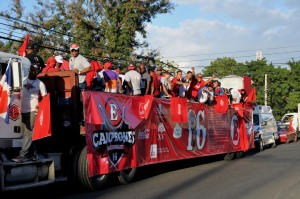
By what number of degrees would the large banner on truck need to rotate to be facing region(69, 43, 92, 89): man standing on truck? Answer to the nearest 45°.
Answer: approximately 90° to its right

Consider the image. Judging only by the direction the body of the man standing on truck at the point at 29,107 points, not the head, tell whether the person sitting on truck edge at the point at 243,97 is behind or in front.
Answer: behind

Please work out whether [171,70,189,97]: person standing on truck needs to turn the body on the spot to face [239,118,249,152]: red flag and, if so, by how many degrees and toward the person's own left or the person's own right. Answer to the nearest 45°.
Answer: approximately 90° to the person's own left

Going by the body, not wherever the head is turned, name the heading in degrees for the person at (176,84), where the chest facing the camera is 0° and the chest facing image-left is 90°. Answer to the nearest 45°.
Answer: approximately 315°

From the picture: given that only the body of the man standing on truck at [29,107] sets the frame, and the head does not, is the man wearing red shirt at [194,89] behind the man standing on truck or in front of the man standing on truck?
behind

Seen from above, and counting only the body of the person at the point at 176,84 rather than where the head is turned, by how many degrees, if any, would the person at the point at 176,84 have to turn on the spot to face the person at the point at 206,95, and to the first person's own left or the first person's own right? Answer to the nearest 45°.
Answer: approximately 90° to the first person's own left

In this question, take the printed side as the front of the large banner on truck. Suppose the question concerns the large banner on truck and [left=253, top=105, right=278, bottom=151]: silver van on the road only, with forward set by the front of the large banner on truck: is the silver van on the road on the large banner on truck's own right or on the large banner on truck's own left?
on the large banner on truck's own left
